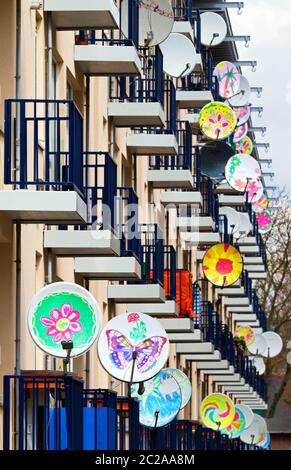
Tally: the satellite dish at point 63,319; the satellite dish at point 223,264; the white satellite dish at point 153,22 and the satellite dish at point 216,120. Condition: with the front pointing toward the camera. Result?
4

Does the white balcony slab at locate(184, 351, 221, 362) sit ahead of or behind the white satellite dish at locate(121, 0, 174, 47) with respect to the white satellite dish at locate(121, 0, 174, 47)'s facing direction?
behind

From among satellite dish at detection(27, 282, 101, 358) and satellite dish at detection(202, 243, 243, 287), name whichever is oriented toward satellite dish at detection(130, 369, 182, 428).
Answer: satellite dish at detection(202, 243, 243, 287)

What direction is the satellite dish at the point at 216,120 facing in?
toward the camera

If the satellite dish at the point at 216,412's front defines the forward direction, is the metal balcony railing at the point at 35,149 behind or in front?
in front

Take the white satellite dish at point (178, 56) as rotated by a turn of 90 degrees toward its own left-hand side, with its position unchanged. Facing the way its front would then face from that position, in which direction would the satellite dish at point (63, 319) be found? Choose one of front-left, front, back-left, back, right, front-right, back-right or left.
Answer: back-right

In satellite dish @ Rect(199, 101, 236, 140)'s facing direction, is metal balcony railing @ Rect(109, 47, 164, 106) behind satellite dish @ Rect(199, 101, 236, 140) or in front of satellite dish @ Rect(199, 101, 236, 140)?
in front

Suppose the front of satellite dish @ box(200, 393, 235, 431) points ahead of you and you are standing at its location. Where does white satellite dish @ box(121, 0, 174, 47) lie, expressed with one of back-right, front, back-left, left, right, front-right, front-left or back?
front

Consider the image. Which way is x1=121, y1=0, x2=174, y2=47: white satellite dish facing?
toward the camera

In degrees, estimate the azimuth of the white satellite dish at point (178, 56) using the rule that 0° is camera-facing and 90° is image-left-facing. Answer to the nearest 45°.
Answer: approximately 315°

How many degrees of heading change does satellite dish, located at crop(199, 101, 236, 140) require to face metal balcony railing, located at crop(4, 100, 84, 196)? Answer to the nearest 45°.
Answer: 0° — it already faces it

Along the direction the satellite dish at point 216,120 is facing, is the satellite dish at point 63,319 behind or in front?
in front

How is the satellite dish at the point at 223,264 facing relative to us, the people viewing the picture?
facing the viewer
